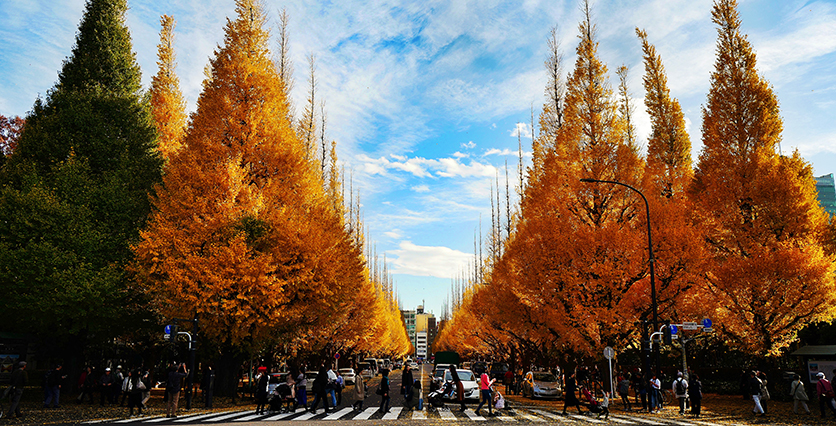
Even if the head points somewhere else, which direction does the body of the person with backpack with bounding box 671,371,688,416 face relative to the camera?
away from the camera

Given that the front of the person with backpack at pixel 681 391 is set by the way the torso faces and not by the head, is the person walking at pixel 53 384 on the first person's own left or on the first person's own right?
on the first person's own left

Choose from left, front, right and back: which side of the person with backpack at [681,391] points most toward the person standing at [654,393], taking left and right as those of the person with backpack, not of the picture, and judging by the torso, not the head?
left

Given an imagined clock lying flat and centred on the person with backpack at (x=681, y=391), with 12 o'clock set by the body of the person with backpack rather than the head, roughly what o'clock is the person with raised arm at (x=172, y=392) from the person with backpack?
The person with raised arm is roughly at 8 o'clock from the person with backpack.

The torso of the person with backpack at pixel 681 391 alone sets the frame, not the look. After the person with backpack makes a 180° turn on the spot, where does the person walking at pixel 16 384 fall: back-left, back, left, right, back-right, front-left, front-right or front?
front-right
